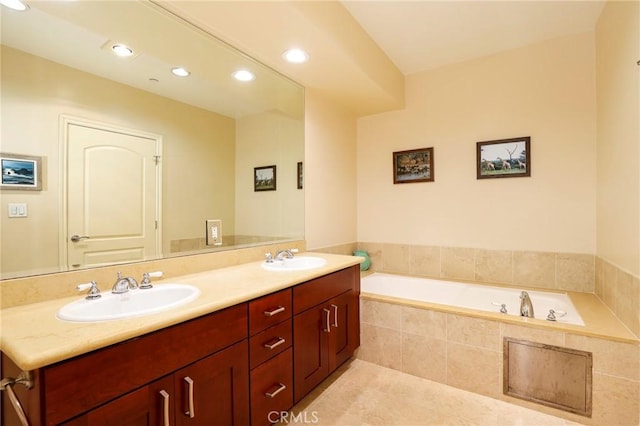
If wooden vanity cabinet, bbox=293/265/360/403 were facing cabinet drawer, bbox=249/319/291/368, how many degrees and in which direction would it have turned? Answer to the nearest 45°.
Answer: approximately 90° to its right

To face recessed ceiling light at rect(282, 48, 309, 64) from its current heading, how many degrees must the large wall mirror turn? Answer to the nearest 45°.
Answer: approximately 45° to its left

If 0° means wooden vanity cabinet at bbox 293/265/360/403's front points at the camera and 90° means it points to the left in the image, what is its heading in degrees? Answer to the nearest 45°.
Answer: approximately 315°

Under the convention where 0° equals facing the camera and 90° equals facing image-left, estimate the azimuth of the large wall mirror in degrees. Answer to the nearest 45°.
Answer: approximately 315°

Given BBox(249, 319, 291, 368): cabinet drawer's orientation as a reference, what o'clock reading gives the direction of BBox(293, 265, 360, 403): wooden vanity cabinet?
The wooden vanity cabinet is roughly at 9 o'clock from the cabinet drawer.

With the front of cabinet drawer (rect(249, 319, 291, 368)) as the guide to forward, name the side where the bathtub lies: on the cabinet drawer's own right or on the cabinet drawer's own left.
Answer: on the cabinet drawer's own left
